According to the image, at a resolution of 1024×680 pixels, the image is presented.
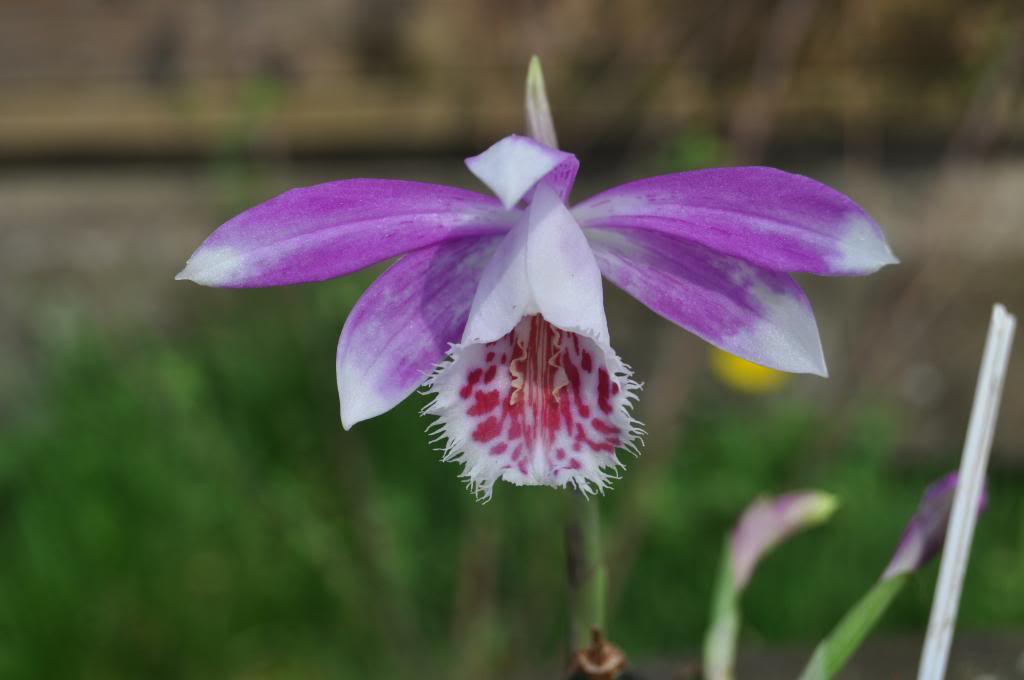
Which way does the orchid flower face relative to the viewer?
toward the camera

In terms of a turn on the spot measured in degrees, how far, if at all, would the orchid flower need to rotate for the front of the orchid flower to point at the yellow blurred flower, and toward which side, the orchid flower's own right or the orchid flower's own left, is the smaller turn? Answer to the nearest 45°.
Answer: approximately 180°
